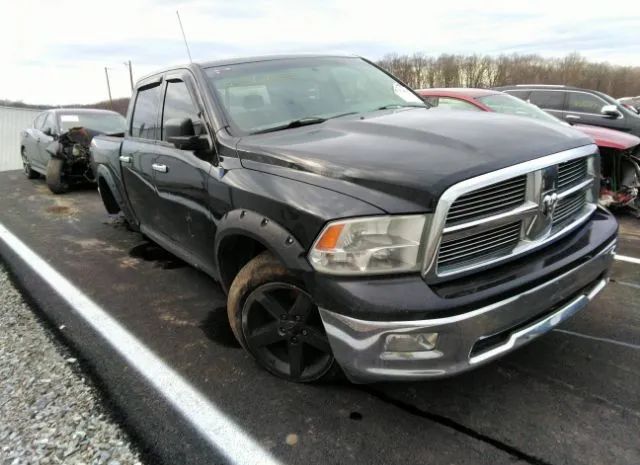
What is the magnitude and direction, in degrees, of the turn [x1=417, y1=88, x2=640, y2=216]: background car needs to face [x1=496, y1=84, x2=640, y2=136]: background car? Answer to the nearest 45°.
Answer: approximately 135° to its left

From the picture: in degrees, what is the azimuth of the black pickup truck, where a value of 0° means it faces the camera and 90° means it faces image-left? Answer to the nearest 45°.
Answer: approximately 315°

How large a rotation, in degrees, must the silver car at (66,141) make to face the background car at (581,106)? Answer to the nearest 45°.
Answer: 0° — it already faces it

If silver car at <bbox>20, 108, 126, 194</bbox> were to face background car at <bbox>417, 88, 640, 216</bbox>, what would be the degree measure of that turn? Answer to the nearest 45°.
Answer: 0° — it already faces it

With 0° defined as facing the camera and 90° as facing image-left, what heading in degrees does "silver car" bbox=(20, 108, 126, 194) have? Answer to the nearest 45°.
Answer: approximately 315°

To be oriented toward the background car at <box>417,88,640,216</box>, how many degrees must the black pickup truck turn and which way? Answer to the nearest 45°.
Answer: approximately 90° to its left

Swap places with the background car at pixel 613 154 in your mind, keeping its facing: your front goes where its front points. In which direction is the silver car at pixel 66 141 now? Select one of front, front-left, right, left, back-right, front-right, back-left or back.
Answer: back-right
